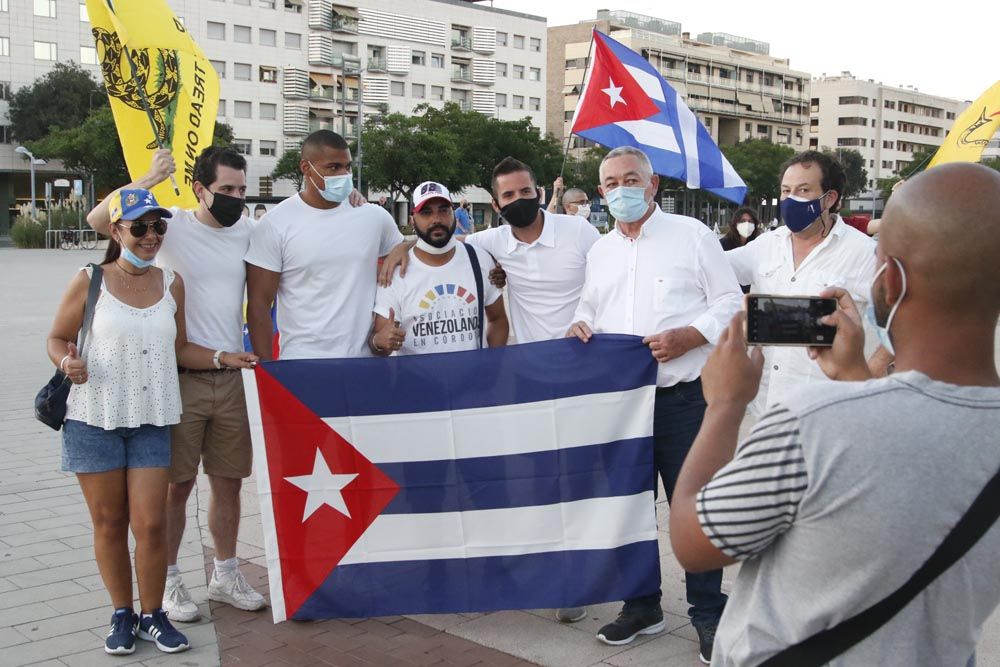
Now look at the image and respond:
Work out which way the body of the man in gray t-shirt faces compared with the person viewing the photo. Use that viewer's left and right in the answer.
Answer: facing away from the viewer and to the left of the viewer

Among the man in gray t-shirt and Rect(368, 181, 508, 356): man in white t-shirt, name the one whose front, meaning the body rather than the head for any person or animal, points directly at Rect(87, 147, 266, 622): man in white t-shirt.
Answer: the man in gray t-shirt

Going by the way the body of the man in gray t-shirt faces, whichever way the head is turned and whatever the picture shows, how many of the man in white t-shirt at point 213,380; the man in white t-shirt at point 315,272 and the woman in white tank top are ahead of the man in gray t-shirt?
3

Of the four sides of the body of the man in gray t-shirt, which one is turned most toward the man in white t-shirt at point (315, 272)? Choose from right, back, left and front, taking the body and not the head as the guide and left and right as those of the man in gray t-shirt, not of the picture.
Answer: front

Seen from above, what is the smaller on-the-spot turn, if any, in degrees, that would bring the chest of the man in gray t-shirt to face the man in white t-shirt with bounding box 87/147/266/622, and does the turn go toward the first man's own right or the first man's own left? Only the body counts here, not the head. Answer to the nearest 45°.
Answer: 0° — they already face them

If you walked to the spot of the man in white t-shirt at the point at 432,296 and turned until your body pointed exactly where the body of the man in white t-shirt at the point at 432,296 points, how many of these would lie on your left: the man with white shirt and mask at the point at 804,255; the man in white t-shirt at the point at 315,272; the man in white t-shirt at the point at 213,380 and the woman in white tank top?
1

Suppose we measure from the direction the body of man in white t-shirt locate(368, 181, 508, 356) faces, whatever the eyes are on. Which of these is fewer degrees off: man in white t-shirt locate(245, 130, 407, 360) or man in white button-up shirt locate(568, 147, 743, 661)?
the man in white button-up shirt

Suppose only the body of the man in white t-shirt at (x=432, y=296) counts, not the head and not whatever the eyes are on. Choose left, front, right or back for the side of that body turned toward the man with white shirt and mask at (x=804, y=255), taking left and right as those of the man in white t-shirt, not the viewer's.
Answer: left

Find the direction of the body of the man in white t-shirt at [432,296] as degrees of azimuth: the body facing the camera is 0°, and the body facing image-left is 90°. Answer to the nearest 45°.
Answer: approximately 0°

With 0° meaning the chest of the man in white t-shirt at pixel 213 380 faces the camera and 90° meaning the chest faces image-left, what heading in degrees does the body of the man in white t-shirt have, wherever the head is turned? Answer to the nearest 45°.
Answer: approximately 315°

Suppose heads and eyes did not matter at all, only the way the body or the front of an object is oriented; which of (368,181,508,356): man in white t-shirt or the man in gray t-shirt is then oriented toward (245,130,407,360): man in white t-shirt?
the man in gray t-shirt

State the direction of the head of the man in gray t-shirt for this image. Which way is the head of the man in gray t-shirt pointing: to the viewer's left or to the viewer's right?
to the viewer's left

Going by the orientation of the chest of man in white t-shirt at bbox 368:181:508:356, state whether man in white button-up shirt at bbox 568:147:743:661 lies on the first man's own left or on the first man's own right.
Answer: on the first man's own left
